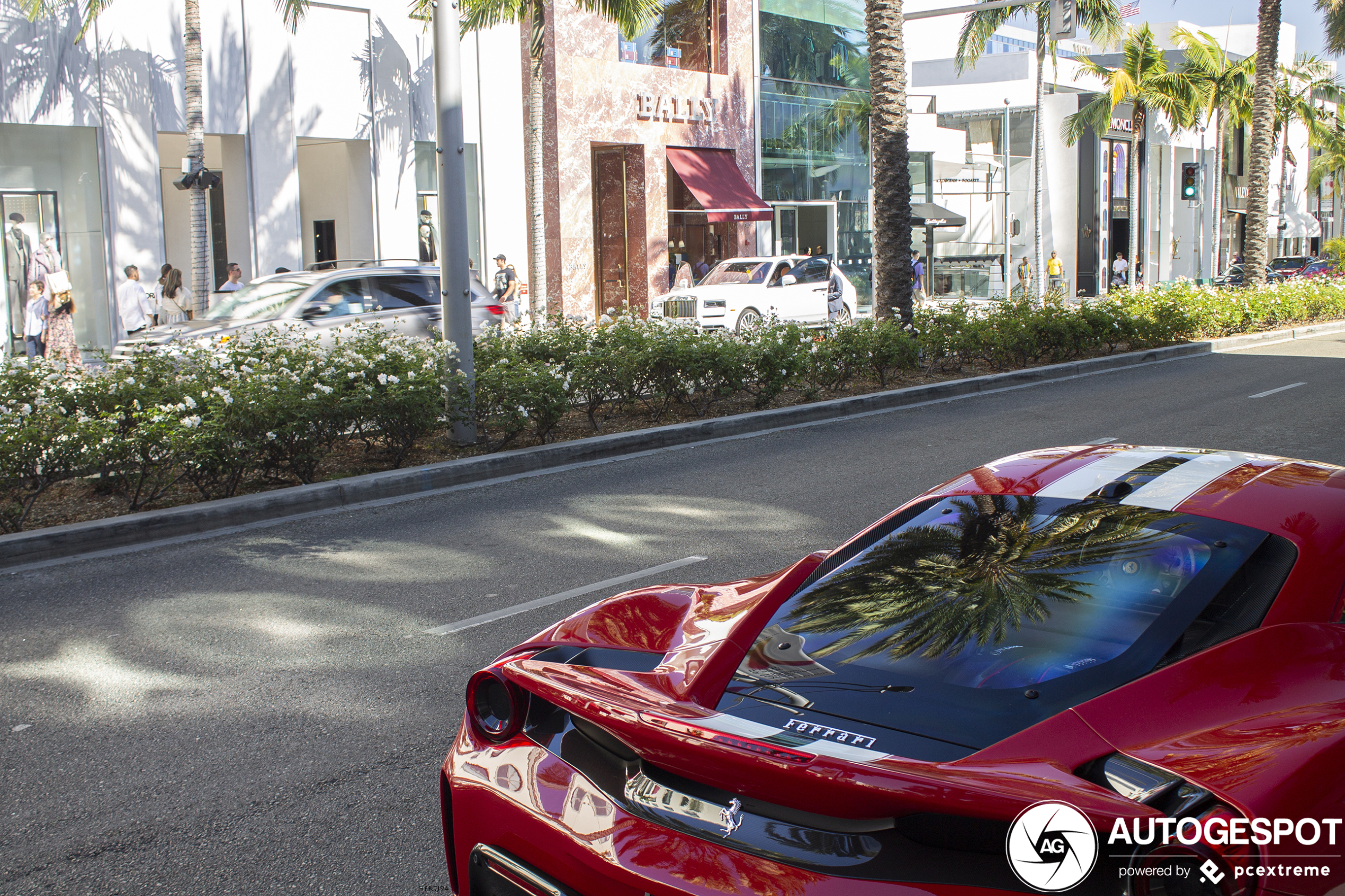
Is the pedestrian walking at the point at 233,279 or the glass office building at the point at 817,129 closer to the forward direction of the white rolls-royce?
the pedestrian walking

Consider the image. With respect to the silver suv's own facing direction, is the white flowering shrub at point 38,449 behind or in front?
in front

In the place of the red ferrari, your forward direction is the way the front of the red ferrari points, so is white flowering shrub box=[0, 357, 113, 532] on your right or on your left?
on your left

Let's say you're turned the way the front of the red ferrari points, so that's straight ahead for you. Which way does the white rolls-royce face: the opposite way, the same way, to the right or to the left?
the opposite way

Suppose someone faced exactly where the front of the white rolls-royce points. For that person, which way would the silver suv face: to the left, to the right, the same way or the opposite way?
the same way

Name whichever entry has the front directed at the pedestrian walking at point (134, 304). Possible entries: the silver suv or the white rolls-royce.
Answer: the white rolls-royce

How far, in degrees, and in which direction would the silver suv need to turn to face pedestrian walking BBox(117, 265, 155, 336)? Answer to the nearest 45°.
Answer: approximately 90° to its right

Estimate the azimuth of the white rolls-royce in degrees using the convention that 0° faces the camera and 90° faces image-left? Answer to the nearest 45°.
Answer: approximately 45°

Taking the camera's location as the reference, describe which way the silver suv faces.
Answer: facing the viewer and to the left of the viewer

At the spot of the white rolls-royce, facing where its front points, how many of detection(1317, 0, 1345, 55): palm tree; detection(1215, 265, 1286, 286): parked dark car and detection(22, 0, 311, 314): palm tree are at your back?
2

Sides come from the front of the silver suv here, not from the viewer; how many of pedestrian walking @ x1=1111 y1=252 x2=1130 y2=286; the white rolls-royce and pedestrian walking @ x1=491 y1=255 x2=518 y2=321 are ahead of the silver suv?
0

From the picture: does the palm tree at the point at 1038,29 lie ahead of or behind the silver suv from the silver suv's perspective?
behind

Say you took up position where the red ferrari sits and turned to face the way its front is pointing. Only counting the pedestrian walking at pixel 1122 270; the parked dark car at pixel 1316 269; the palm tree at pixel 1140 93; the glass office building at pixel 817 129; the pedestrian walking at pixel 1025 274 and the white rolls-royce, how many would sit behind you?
0

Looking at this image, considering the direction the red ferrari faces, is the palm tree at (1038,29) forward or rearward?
forward

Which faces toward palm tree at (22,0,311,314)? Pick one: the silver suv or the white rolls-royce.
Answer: the white rolls-royce

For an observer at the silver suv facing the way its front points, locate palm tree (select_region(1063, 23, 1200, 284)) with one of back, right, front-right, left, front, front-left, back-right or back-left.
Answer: back

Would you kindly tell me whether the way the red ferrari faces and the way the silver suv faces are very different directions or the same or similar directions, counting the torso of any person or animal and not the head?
very different directions

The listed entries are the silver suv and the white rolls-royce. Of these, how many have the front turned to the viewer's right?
0

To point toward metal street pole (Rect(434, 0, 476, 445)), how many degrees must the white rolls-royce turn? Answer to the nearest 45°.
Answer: approximately 45° to its left

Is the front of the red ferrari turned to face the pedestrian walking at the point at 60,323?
no

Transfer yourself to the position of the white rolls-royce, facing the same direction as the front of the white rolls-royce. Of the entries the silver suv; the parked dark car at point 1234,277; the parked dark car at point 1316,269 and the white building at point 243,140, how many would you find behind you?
2

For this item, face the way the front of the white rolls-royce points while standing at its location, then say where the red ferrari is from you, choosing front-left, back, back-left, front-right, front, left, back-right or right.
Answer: front-left

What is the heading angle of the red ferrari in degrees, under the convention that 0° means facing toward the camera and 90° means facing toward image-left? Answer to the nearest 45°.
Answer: approximately 225°
